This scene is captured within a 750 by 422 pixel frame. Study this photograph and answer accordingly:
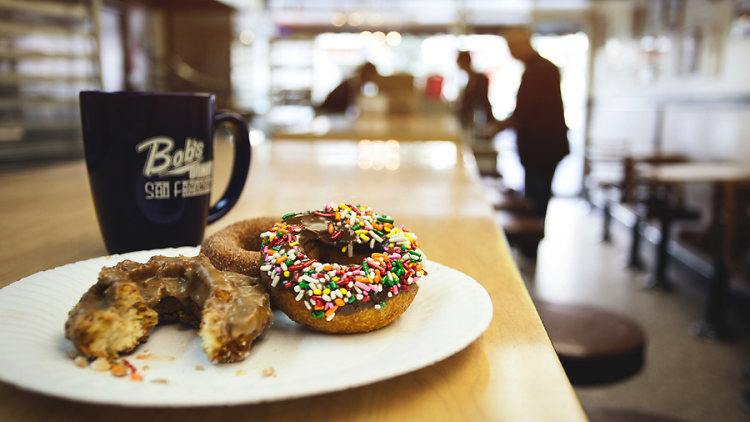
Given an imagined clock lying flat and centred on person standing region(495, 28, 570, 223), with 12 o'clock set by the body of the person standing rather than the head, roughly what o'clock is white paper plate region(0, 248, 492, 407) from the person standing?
The white paper plate is roughly at 9 o'clock from the person standing.

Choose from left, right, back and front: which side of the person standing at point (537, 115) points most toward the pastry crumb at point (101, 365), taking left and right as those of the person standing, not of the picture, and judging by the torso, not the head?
left

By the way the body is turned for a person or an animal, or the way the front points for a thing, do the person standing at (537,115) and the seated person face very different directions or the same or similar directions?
very different directions

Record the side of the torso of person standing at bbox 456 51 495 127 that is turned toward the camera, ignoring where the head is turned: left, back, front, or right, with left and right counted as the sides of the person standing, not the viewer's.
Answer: left

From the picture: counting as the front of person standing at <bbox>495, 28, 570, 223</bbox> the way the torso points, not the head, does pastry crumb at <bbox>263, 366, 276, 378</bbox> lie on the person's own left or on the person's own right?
on the person's own left

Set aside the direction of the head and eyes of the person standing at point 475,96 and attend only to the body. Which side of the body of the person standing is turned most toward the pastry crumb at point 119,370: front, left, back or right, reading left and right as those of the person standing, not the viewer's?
left

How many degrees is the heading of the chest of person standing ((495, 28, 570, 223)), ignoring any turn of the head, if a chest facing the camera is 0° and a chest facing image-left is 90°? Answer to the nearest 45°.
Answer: approximately 90°
